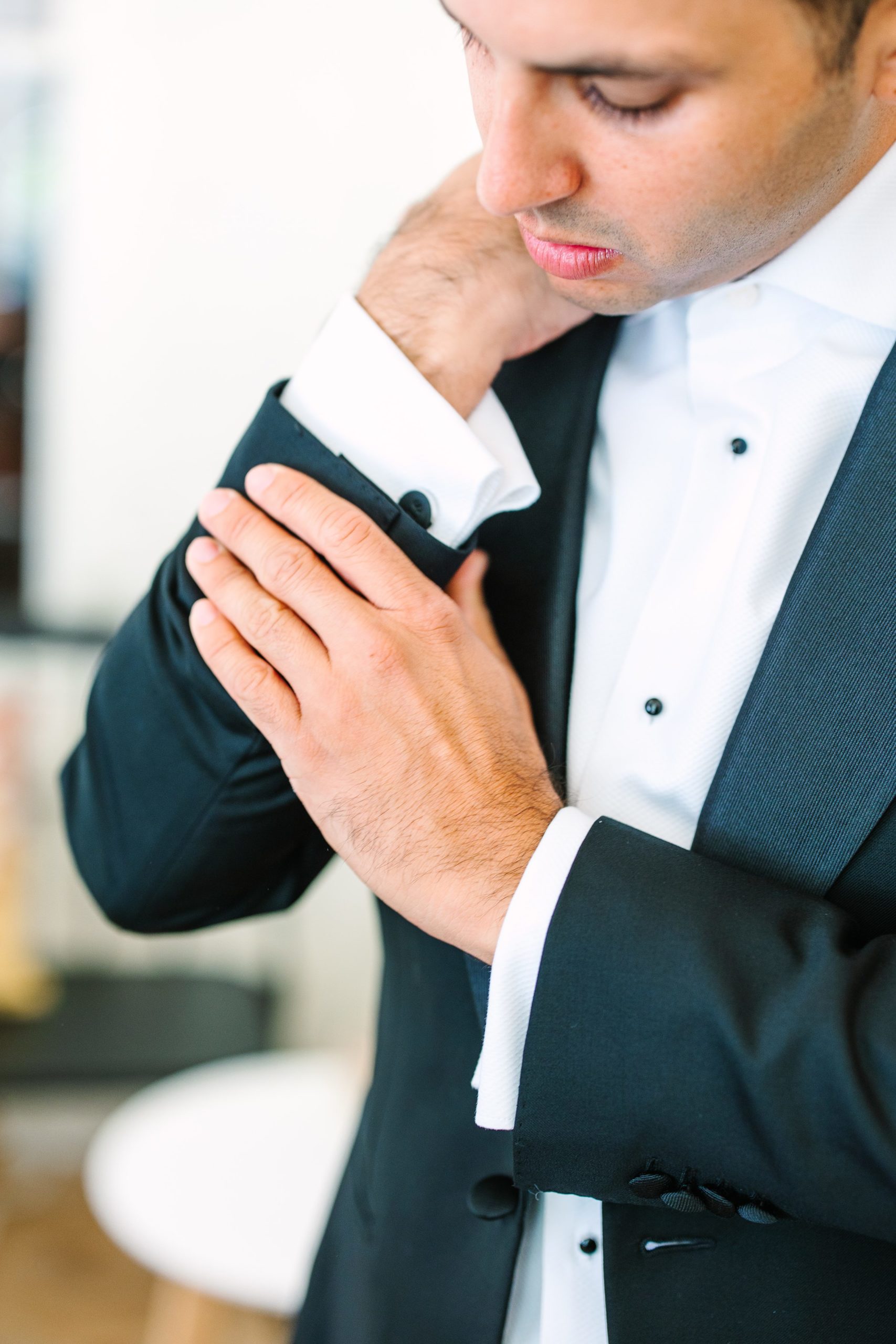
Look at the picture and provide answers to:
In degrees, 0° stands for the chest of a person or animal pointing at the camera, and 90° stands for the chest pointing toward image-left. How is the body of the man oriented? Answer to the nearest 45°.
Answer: approximately 45°
